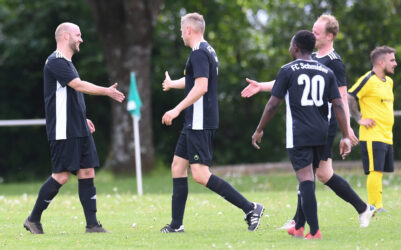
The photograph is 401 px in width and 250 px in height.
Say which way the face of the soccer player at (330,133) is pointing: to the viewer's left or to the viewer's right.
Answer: to the viewer's left

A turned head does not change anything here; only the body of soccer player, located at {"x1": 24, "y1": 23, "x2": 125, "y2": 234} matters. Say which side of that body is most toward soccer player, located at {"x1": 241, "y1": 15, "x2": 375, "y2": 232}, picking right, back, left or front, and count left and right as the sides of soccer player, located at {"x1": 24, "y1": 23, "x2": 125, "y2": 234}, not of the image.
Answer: front

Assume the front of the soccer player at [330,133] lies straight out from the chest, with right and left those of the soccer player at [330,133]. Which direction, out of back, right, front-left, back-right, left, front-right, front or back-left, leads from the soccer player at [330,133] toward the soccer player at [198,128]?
front

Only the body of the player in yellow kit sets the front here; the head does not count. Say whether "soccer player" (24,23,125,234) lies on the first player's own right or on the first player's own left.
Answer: on the first player's own right

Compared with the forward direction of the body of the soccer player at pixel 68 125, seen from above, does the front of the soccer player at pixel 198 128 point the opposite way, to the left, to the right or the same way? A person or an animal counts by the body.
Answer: the opposite way

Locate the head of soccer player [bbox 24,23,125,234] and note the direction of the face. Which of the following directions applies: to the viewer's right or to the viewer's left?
to the viewer's right

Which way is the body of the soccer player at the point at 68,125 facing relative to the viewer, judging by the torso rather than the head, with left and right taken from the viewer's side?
facing to the right of the viewer

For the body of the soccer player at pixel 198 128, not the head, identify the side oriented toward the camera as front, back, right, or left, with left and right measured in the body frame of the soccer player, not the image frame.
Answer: left

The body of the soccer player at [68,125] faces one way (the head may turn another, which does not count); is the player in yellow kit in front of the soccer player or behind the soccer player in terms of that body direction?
in front
